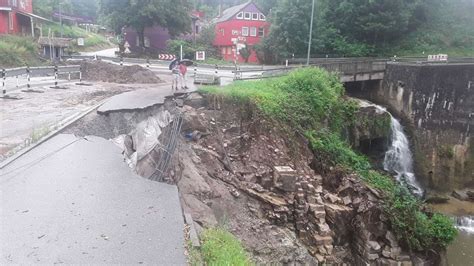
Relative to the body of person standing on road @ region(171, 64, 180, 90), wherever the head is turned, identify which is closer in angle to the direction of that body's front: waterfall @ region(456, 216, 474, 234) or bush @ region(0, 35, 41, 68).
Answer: the waterfall

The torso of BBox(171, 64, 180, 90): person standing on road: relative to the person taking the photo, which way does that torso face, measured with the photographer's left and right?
facing the viewer

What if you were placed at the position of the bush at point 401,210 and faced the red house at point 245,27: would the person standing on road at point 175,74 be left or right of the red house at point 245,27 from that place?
left

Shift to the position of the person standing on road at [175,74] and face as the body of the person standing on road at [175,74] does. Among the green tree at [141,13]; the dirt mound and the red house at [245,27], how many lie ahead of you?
0

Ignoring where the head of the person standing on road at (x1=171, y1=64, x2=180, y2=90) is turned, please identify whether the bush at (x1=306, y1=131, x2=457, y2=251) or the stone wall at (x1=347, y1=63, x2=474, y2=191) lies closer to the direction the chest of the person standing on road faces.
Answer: the bush

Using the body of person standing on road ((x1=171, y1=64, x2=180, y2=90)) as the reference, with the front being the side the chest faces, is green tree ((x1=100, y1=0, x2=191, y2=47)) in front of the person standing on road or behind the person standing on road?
behind

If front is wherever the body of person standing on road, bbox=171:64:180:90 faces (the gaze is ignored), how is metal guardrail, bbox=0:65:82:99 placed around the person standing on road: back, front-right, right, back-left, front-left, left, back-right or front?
back-right

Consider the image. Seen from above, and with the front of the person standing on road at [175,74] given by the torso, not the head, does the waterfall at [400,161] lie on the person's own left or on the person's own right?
on the person's own left

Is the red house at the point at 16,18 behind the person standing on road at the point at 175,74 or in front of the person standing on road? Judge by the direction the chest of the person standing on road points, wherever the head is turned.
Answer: behind

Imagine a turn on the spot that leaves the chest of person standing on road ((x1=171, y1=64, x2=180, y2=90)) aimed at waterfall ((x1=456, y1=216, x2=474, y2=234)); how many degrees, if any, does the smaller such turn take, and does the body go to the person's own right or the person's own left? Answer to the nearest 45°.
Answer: approximately 90° to the person's own left

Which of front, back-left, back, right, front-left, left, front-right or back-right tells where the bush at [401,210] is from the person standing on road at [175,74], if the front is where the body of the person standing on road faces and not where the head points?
front-left
